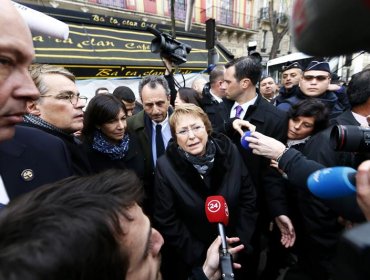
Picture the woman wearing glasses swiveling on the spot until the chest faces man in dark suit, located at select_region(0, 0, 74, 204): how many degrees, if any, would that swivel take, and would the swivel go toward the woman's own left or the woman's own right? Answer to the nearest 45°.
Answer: approximately 45° to the woman's own right

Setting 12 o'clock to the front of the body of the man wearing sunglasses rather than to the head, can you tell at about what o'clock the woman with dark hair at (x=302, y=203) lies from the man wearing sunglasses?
The woman with dark hair is roughly at 12 o'clock from the man wearing sunglasses.

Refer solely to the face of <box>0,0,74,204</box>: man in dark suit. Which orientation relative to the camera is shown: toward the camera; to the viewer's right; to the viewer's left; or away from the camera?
to the viewer's right

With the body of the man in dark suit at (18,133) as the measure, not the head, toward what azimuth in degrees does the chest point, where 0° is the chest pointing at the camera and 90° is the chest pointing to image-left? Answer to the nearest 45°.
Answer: approximately 315°

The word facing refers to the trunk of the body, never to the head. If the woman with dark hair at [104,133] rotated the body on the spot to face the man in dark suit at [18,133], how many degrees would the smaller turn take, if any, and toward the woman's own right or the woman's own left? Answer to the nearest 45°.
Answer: approximately 45° to the woman's own right

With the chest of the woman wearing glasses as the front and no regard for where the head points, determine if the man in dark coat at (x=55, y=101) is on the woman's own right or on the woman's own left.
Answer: on the woman's own right

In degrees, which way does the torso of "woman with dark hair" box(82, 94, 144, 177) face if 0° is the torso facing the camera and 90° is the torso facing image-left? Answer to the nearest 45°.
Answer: approximately 315°

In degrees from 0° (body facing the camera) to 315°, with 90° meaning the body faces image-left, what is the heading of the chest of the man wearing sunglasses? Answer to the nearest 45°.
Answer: approximately 0°

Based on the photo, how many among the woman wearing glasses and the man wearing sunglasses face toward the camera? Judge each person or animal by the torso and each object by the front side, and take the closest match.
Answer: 2
